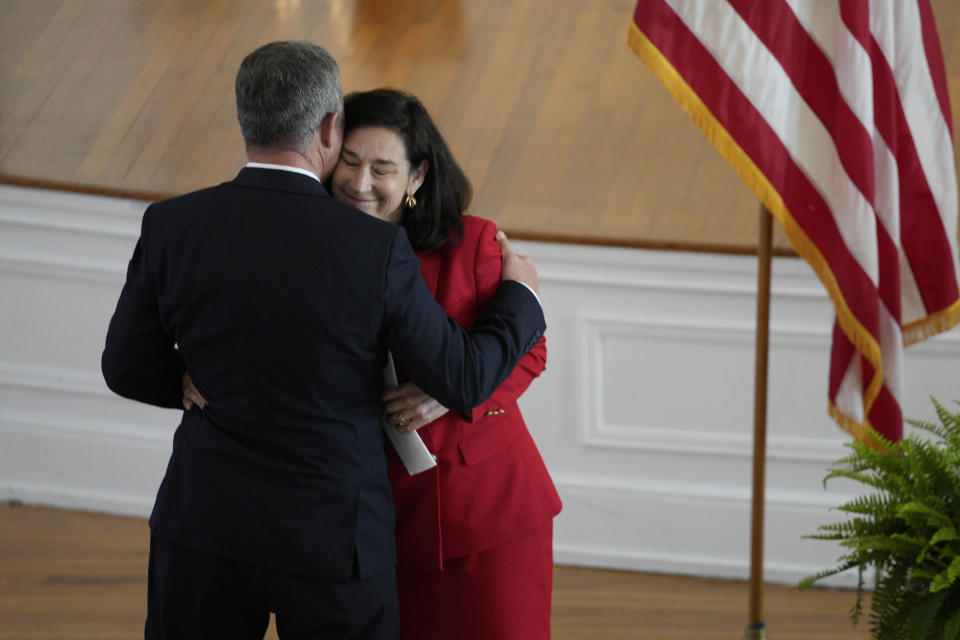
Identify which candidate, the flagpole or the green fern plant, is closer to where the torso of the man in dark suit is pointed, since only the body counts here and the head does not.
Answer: the flagpole

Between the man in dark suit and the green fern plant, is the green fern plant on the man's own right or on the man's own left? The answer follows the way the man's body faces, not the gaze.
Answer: on the man's own right

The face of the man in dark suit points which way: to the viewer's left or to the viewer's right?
to the viewer's right

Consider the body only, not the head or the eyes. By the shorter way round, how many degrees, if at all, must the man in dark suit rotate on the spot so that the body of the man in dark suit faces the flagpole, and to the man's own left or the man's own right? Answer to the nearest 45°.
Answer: approximately 45° to the man's own right

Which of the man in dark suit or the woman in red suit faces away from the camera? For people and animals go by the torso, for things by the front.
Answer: the man in dark suit

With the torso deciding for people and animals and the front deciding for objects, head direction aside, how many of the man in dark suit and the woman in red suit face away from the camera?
1

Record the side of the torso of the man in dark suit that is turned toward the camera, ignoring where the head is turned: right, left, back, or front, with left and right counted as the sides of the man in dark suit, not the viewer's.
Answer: back

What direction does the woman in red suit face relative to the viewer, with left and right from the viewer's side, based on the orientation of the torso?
facing the viewer and to the left of the viewer
